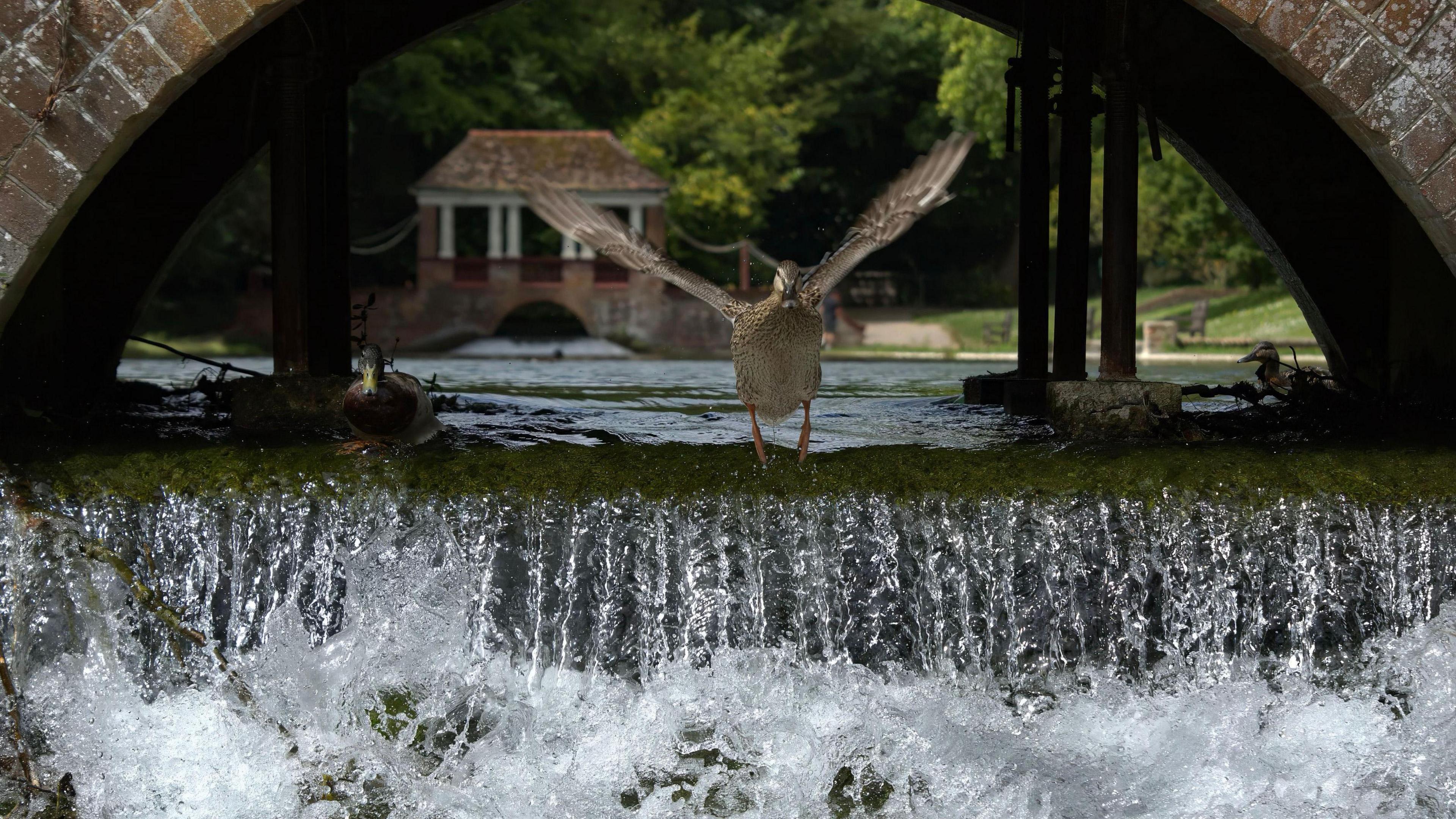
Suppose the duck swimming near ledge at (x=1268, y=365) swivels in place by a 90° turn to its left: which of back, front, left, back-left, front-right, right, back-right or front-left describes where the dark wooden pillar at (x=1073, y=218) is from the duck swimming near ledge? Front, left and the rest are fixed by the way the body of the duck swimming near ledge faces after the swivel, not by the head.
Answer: front-right

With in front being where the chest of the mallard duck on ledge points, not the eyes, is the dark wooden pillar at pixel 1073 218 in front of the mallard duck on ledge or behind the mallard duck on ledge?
behind

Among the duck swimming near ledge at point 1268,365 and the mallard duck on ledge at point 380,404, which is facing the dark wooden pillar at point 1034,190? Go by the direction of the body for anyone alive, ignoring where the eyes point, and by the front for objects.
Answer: the duck swimming near ledge

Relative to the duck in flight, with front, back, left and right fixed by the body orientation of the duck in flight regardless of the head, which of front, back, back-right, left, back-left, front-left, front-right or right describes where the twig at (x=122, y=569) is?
right

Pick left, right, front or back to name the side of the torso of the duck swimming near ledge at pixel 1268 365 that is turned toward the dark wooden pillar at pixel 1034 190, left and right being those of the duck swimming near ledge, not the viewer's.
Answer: front

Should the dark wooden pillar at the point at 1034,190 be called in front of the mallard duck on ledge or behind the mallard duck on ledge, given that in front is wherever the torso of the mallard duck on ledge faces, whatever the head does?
behind

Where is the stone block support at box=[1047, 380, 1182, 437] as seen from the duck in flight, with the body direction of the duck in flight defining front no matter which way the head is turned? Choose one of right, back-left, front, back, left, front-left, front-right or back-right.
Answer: back-left

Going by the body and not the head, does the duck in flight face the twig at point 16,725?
no

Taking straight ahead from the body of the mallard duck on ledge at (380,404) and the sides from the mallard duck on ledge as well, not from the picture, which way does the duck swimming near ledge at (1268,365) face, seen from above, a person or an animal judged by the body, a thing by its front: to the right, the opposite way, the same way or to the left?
to the right

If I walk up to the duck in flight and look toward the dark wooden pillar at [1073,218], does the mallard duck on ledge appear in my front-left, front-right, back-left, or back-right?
back-left

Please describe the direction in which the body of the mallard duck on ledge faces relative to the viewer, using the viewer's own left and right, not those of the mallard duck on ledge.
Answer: facing the viewer and to the left of the viewer

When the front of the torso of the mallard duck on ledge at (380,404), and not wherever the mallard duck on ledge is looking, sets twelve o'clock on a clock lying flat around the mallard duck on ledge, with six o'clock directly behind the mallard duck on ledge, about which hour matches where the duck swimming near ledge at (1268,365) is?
The duck swimming near ledge is roughly at 7 o'clock from the mallard duck on ledge.

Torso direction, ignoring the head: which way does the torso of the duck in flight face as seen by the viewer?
toward the camera

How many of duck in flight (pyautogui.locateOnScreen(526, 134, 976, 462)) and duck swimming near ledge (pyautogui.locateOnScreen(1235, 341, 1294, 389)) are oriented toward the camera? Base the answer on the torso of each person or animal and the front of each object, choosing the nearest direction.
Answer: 1

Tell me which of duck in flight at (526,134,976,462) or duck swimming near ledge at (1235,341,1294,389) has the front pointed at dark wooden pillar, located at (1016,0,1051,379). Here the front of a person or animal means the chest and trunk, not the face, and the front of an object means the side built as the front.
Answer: the duck swimming near ledge

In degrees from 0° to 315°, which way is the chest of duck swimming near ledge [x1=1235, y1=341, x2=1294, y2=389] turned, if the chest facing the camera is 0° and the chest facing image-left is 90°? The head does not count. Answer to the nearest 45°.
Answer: approximately 90°

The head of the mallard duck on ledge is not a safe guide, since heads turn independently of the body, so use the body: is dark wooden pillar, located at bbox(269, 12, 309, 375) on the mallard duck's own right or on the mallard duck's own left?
on the mallard duck's own right
